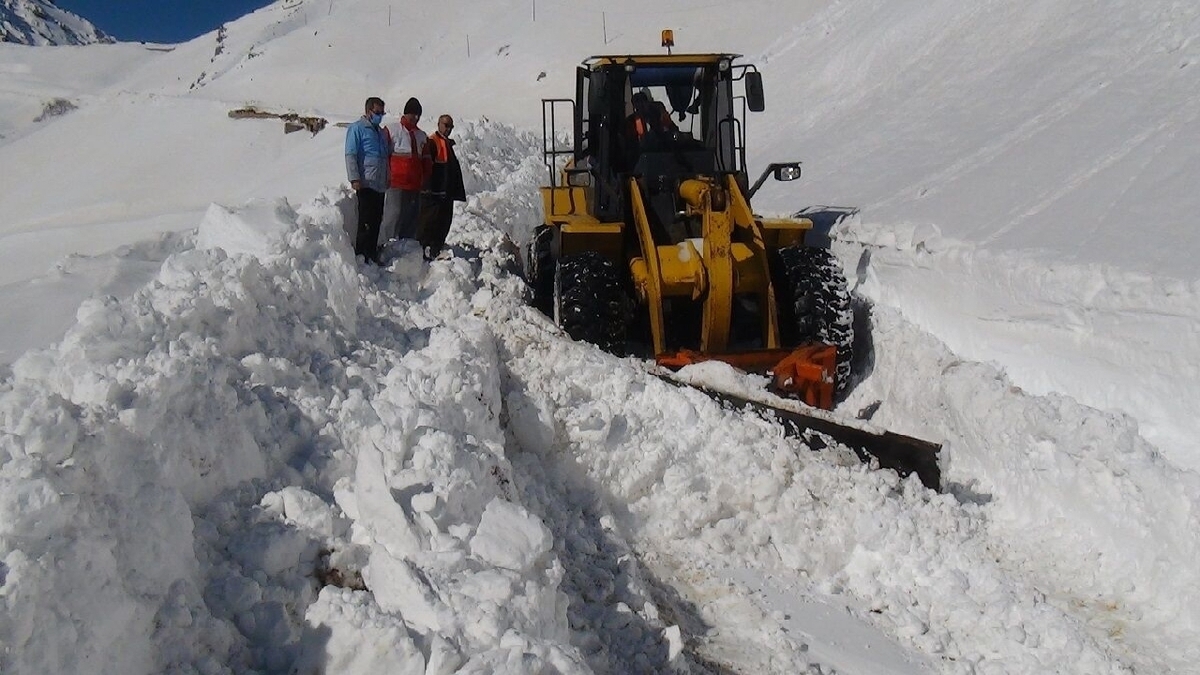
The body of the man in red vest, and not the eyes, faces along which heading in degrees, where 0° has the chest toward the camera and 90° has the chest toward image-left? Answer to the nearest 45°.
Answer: approximately 315°

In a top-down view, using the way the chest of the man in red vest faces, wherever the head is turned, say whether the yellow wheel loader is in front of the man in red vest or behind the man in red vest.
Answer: in front

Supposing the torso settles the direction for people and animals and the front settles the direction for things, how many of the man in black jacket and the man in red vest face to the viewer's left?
0

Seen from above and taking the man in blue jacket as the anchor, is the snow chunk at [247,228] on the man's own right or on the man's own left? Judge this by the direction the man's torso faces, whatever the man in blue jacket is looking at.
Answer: on the man's own right

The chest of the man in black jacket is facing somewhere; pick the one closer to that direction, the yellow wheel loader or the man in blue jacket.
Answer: the yellow wheel loader
